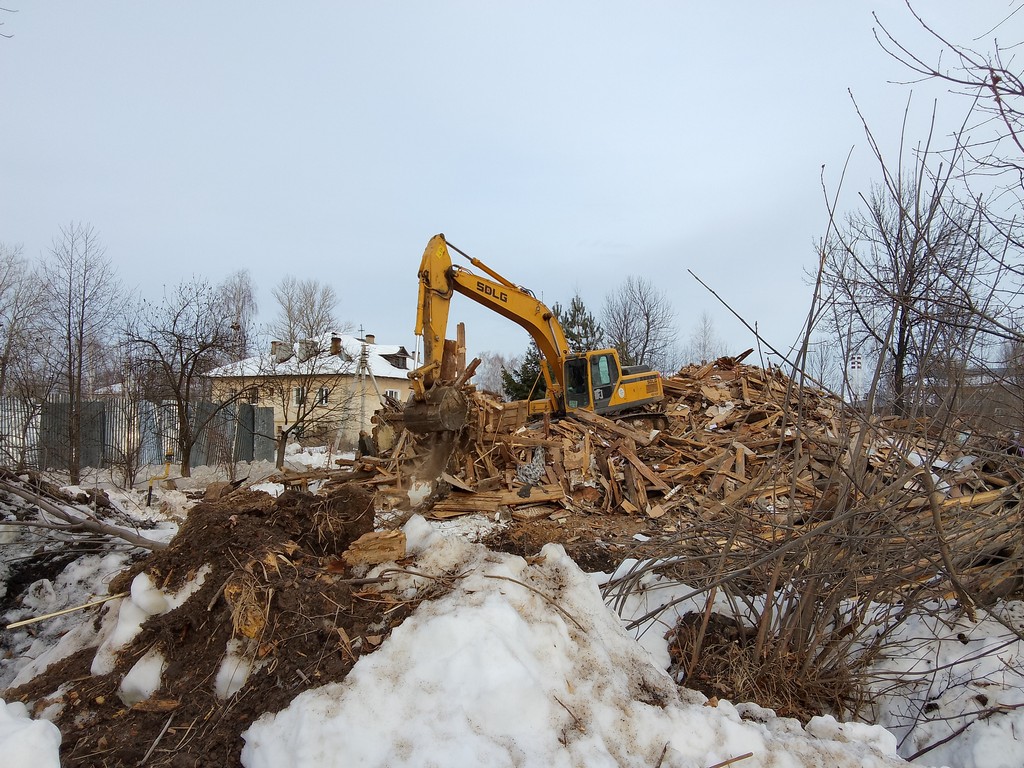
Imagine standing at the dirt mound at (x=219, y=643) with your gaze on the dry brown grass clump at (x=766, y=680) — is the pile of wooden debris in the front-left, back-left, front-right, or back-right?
front-left

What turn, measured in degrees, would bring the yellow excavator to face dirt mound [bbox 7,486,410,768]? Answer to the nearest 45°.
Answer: approximately 45° to its left

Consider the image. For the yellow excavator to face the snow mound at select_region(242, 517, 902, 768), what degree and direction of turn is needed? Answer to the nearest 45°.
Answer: approximately 45° to its left

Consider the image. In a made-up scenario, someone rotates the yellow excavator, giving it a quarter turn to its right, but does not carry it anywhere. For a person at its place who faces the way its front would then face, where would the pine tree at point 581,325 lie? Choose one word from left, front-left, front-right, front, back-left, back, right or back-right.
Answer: front-right

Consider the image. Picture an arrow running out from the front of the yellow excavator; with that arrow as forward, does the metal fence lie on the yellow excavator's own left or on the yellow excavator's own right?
on the yellow excavator's own right

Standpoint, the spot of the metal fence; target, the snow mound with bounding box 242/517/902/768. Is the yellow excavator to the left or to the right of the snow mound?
left

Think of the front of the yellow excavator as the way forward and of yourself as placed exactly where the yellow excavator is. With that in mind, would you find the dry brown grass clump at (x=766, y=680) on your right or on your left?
on your left

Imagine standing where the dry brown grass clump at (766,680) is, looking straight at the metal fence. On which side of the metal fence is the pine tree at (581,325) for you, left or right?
right

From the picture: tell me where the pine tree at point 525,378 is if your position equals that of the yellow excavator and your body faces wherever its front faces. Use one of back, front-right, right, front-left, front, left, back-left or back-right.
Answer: back-right

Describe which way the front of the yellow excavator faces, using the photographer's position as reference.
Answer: facing the viewer and to the left of the viewer
